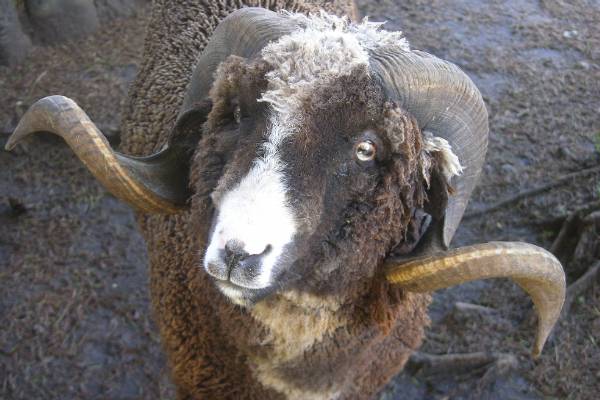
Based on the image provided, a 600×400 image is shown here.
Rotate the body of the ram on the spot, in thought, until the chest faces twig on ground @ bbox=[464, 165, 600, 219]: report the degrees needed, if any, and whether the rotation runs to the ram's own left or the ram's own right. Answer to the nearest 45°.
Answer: approximately 135° to the ram's own left

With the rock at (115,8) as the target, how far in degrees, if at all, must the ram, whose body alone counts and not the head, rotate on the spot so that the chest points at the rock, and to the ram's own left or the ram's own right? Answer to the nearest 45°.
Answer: approximately 135° to the ram's own right

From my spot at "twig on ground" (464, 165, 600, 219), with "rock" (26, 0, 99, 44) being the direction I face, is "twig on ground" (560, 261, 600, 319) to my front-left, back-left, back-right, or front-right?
back-left

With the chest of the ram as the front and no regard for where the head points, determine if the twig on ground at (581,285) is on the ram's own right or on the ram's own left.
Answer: on the ram's own left

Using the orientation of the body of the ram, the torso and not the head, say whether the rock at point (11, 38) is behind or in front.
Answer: behind

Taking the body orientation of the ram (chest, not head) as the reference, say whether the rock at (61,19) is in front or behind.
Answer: behind

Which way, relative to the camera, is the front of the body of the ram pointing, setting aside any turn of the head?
toward the camera
